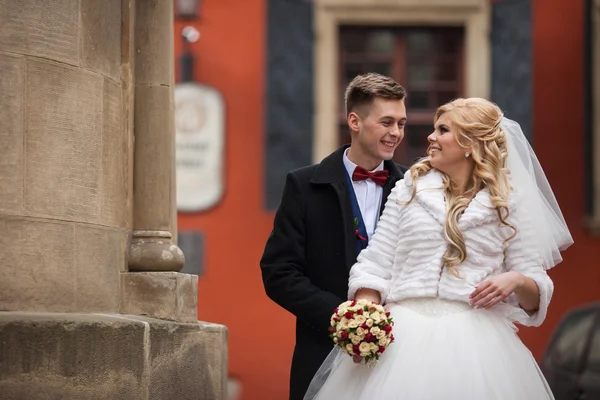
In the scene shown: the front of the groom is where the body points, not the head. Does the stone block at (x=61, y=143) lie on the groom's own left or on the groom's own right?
on the groom's own right

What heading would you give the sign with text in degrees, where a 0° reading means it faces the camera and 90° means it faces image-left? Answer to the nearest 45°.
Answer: approximately 0°

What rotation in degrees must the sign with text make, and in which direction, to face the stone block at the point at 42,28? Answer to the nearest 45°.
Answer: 0° — it already faces it

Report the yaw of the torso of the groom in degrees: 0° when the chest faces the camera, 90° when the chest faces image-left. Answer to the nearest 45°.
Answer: approximately 315°

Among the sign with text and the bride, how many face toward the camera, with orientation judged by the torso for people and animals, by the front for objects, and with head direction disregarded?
2

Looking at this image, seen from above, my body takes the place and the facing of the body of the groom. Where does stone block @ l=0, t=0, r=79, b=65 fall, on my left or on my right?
on my right

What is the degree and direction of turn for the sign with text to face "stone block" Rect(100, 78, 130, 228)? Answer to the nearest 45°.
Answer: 0° — it already faces it

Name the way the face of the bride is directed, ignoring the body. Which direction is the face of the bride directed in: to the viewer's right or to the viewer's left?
to the viewer's left

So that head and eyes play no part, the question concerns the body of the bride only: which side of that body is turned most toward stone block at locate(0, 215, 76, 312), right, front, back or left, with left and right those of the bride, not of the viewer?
right

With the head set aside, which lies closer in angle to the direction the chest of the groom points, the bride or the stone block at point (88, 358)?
the bride

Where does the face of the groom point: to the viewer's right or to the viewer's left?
to the viewer's right
